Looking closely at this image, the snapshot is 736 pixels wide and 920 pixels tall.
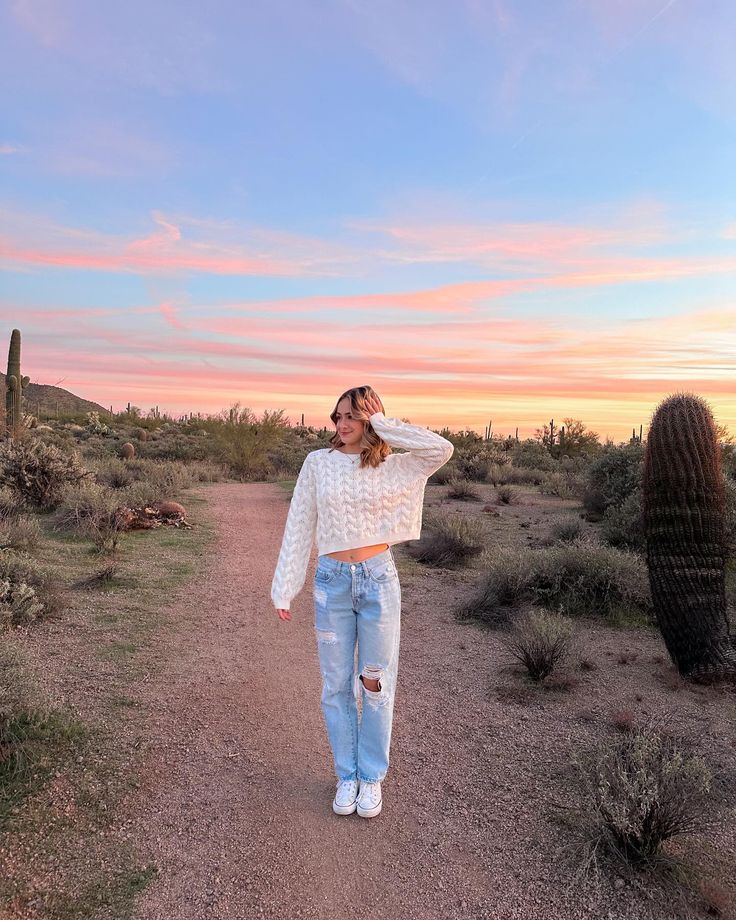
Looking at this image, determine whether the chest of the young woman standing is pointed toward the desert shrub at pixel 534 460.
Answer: no

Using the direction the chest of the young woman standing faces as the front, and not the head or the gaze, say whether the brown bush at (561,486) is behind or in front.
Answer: behind

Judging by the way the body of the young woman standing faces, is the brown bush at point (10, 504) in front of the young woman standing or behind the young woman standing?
behind

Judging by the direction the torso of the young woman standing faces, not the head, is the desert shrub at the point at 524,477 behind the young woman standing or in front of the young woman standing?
behind

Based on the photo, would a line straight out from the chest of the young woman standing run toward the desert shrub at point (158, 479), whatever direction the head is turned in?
no

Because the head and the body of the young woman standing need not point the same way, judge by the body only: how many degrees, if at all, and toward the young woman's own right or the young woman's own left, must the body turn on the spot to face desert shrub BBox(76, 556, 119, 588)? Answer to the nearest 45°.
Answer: approximately 135° to the young woman's own right

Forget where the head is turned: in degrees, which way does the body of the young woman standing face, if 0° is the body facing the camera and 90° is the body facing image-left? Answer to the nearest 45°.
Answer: approximately 0°

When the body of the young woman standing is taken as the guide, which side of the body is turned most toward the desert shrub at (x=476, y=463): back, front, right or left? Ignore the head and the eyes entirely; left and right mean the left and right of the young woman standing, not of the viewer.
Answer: back

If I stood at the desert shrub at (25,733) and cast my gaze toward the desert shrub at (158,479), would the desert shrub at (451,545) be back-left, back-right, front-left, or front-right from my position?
front-right

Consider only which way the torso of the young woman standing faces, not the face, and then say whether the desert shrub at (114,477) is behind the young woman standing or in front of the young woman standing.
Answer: behind

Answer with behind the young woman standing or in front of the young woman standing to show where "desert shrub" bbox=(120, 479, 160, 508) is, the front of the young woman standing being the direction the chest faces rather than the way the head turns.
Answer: behind

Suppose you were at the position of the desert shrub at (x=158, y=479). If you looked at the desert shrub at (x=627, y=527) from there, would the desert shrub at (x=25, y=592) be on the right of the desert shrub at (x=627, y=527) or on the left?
right

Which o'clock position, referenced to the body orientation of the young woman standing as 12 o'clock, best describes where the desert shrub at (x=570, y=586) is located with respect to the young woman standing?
The desert shrub is roughly at 7 o'clock from the young woman standing.

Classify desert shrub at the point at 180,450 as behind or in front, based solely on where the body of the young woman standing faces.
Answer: behind

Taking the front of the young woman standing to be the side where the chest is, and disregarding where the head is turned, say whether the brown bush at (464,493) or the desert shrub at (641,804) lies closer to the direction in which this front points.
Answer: the desert shrub

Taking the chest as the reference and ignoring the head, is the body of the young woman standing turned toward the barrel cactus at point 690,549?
no

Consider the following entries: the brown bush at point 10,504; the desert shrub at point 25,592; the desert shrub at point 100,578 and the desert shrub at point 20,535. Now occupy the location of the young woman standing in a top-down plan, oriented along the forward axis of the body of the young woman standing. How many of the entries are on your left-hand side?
0

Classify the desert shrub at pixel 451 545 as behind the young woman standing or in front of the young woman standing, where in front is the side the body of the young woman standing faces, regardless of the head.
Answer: behind
